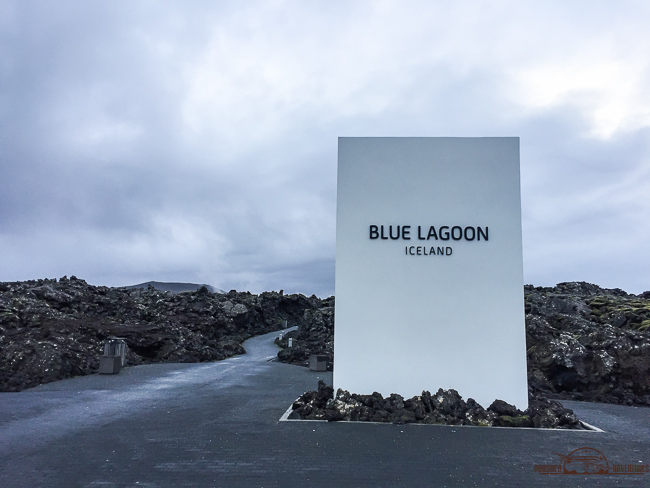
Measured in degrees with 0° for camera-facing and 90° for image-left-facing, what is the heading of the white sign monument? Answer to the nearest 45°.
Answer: approximately 0°
